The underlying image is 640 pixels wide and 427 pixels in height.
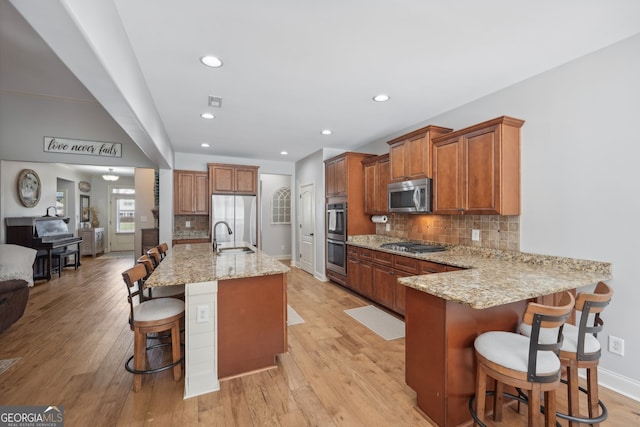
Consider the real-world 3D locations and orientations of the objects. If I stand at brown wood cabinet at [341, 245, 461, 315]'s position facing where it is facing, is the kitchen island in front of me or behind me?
in front

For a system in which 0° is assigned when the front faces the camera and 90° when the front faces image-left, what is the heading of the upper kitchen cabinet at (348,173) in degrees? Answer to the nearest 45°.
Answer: approximately 45°

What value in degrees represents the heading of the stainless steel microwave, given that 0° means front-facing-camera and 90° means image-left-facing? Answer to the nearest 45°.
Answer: approximately 45°

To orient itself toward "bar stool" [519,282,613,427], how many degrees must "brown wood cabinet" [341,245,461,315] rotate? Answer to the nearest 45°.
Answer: approximately 90° to its left

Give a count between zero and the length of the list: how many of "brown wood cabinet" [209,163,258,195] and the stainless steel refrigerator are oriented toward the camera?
2

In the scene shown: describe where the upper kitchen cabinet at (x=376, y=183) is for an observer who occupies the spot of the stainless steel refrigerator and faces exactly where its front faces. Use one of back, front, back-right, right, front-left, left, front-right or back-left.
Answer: front-left

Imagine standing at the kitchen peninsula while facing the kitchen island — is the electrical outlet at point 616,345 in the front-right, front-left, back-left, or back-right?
back-right

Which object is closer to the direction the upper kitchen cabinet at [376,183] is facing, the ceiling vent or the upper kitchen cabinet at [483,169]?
the ceiling vent

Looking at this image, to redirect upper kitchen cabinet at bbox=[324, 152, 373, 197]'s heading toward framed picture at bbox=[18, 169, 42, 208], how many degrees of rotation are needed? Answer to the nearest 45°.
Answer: approximately 45° to its right

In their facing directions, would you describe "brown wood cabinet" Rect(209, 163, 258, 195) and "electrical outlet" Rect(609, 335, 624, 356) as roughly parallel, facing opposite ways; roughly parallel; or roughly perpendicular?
roughly perpendicular

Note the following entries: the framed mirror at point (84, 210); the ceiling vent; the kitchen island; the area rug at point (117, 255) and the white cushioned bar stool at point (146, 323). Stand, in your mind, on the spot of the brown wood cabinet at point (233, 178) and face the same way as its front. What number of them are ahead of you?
3

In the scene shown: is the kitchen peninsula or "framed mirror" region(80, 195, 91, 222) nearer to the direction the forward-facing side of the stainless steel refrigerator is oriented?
the kitchen peninsula

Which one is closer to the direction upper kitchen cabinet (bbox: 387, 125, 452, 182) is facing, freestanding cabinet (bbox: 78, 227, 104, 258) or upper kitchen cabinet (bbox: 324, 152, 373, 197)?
the freestanding cabinet

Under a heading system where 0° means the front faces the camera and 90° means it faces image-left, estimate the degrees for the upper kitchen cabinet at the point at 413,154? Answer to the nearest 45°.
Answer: approximately 45°

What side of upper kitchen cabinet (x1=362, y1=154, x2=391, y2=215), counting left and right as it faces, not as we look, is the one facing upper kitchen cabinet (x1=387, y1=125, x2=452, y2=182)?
left

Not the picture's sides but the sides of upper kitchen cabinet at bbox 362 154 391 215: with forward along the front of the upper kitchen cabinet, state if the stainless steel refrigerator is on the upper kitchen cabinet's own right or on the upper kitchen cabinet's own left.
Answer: on the upper kitchen cabinet's own right
